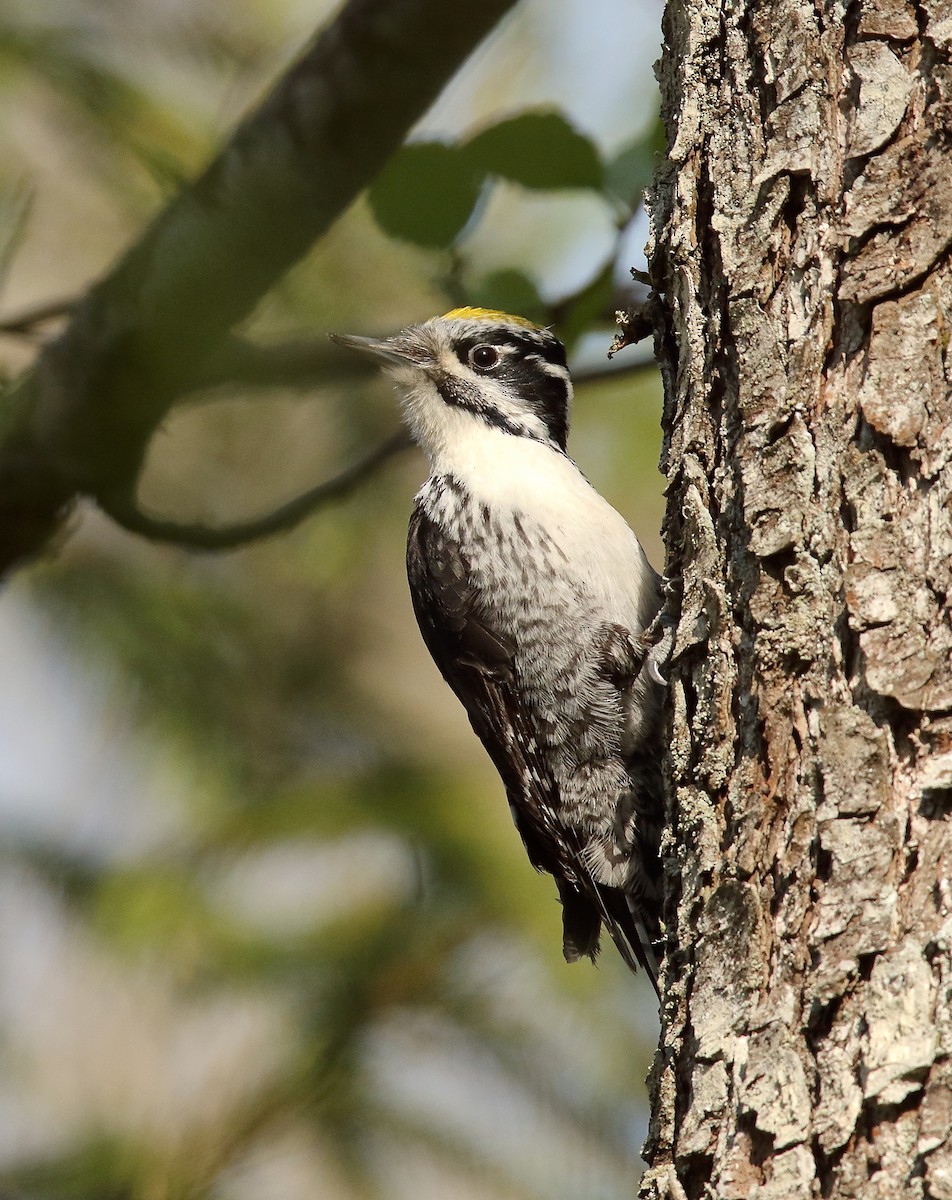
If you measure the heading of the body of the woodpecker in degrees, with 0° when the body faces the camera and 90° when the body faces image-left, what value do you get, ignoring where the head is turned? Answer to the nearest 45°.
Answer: approximately 315°
